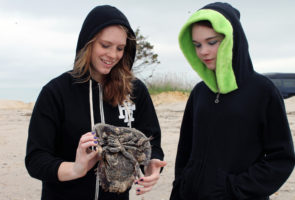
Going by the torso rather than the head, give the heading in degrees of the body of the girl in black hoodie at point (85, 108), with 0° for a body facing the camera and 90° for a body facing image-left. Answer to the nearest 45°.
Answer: approximately 0°
